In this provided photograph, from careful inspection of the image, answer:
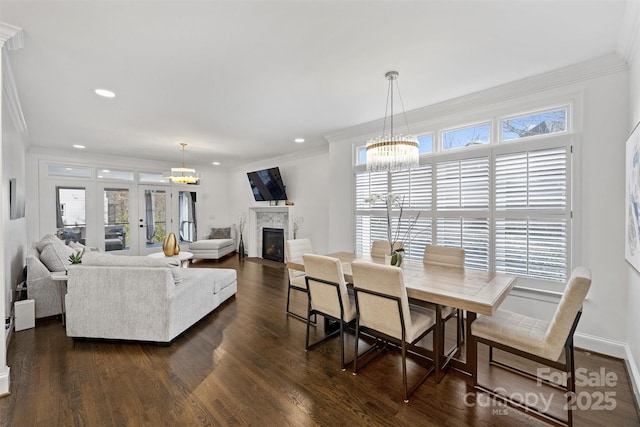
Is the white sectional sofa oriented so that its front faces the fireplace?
yes

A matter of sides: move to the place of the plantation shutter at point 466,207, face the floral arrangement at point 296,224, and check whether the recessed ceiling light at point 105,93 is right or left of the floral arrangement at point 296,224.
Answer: left

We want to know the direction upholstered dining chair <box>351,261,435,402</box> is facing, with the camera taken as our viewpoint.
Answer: facing away from the viewer and to the right of the viewer

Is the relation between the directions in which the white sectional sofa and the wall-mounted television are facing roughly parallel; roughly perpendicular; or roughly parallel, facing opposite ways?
roughly parallel, facing opposite ways

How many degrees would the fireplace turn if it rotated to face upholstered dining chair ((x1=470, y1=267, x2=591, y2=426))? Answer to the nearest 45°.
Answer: approximately 45° to its left

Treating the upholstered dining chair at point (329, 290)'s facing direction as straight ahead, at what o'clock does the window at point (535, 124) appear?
The window is roughly at 1 o'clock from the upholstered dining chair.

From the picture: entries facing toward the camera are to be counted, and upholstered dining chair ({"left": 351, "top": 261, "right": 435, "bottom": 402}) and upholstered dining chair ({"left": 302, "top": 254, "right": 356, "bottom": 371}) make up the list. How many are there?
0

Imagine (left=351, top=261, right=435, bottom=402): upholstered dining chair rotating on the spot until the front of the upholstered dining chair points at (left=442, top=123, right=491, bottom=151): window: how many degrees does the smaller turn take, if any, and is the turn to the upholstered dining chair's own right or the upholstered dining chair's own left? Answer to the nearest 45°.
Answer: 0° — it already faces it

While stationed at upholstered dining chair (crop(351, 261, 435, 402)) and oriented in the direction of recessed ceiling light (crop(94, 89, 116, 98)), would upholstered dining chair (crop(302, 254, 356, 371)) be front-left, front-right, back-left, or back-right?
front-right

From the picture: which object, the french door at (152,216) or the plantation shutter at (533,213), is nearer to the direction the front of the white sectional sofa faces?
the french door

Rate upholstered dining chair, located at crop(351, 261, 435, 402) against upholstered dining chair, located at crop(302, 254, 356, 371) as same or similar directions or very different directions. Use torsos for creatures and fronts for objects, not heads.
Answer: same or similar directions

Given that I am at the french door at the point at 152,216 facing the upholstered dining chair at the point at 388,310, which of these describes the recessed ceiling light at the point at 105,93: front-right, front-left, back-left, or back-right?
front-right

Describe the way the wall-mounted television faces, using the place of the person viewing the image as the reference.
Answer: facing the viewer and to the left of the viewer

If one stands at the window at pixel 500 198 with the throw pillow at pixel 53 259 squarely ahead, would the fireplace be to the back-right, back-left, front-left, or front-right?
front-right
